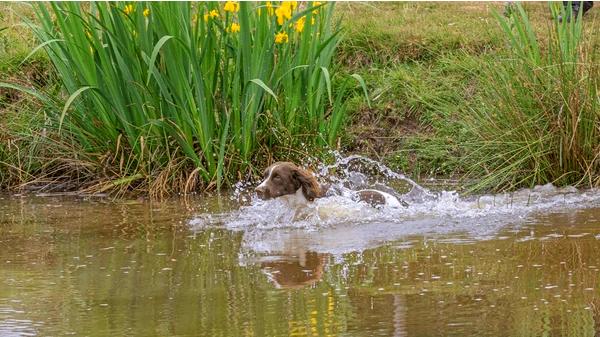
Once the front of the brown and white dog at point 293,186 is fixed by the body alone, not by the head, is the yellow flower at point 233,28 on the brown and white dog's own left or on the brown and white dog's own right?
on the brown and white dog's own right

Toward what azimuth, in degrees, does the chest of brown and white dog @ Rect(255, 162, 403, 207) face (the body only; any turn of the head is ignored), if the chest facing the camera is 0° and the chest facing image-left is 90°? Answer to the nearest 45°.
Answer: approximately 90°

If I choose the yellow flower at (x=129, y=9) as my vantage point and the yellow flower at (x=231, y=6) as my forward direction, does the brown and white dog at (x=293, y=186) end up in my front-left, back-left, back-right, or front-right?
front-right
